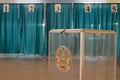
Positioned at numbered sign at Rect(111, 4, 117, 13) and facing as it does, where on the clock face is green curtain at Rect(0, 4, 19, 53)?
The green curtain is roughly at 3 o'clock from the numbered sign.

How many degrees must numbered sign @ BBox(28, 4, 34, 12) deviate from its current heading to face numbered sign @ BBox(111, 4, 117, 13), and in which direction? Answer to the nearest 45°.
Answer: approximately 90° to its left

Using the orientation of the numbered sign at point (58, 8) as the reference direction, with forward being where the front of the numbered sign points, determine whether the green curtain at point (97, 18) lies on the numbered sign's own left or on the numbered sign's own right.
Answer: on the numbered sign's own left

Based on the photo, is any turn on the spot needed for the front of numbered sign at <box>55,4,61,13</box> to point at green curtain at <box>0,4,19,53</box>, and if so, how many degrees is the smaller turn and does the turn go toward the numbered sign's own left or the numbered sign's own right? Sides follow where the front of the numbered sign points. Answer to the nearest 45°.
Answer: approximately 90° to the numbered sign's own right

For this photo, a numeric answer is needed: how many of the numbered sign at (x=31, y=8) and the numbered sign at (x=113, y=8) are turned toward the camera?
2

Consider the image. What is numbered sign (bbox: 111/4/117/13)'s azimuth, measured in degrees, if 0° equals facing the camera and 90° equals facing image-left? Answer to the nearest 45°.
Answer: approximately 0°

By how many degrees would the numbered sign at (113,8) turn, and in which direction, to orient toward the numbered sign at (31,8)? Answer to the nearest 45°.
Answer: approximately 90° to its right
